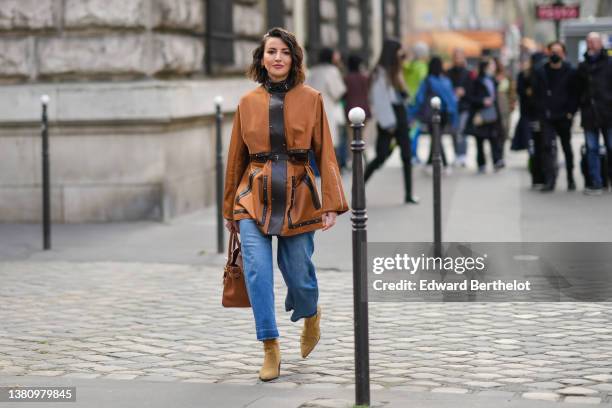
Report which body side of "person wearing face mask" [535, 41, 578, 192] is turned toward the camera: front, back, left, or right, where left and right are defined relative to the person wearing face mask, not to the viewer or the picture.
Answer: front

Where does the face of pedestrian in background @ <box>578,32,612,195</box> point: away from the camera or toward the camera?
toward the camera

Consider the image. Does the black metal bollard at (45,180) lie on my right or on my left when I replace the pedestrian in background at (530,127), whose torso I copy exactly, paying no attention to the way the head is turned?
on my right

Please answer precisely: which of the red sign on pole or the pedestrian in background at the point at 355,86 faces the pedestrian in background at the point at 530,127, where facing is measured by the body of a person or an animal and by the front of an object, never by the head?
the red sign on pole

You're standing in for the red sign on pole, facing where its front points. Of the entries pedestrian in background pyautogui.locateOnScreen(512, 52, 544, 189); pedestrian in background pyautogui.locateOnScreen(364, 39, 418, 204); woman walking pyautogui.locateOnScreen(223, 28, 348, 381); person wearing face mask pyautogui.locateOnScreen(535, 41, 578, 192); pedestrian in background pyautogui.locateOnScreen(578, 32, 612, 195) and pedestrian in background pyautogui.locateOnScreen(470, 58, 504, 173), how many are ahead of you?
6

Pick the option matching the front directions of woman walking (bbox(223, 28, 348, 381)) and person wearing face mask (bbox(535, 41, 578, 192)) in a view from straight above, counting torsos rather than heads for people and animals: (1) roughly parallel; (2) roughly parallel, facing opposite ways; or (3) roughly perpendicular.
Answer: roughly parallel

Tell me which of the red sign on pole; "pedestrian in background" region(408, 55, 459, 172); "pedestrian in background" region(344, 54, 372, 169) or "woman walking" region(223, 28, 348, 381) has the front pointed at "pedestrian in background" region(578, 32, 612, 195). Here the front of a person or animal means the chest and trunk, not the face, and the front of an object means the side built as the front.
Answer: the red sign on pole

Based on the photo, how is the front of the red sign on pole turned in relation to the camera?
facing the viewer
